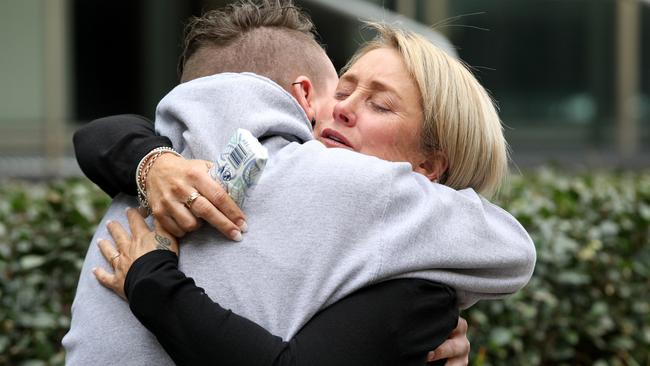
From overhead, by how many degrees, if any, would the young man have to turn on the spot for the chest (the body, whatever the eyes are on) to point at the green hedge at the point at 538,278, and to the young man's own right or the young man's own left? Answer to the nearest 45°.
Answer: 0° — they already face it

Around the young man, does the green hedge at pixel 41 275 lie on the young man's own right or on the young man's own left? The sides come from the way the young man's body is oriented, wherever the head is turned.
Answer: on the young man's own left

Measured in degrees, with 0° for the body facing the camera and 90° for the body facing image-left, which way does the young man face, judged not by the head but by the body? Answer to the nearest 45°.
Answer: approximately 225°
